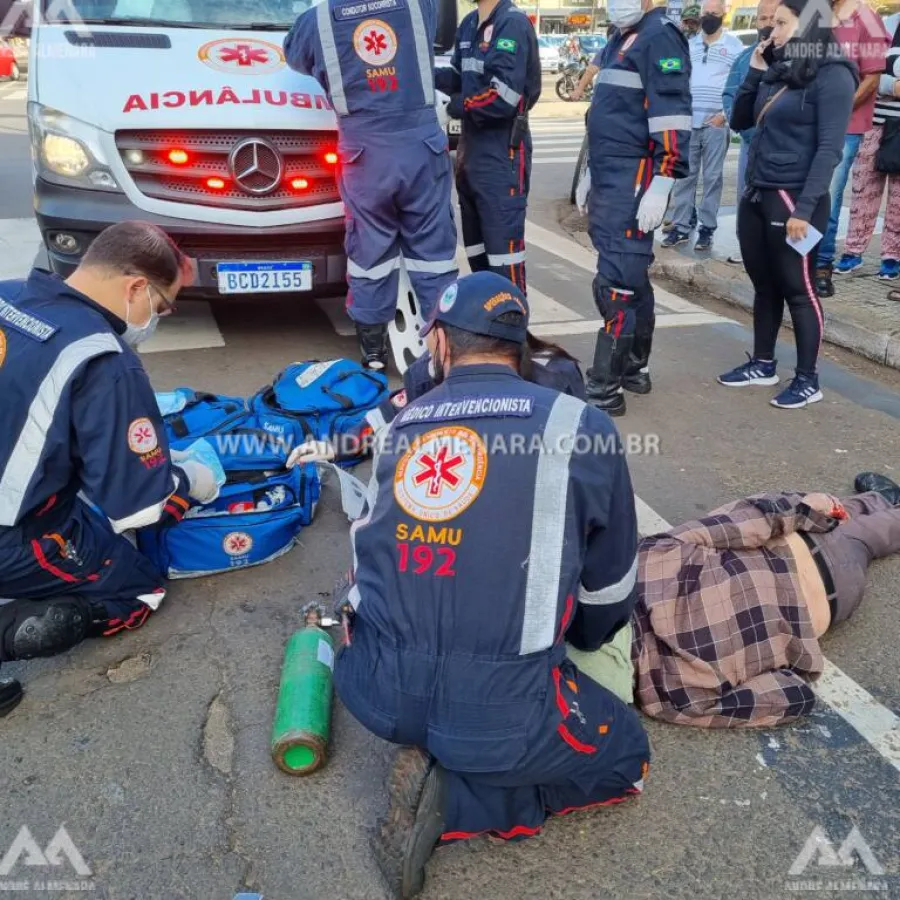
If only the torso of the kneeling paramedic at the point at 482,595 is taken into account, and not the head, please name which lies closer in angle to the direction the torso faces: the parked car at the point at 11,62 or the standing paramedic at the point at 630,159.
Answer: the standing paramedic

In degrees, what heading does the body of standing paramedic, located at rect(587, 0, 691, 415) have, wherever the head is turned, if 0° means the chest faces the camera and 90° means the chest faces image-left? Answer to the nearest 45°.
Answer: approximately 45°

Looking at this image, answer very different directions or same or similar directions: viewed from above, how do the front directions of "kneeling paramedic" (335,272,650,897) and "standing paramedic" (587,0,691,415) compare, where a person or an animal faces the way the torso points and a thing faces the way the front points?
very different directions

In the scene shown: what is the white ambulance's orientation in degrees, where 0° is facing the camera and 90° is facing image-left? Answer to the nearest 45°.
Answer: approximately 0°

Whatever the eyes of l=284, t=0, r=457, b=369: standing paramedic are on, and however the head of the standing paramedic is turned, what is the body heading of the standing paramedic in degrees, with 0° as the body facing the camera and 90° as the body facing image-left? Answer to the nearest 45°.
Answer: approximately 180°

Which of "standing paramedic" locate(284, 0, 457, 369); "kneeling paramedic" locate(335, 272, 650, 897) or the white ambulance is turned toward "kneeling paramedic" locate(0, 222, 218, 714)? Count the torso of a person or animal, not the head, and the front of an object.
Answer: the white ambulance

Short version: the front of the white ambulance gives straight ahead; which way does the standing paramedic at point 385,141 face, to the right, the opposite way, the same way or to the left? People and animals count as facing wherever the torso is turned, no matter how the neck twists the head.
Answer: the opposite way

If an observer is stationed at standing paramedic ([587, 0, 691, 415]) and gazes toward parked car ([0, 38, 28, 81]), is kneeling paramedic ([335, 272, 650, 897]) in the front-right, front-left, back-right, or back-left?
back-left
